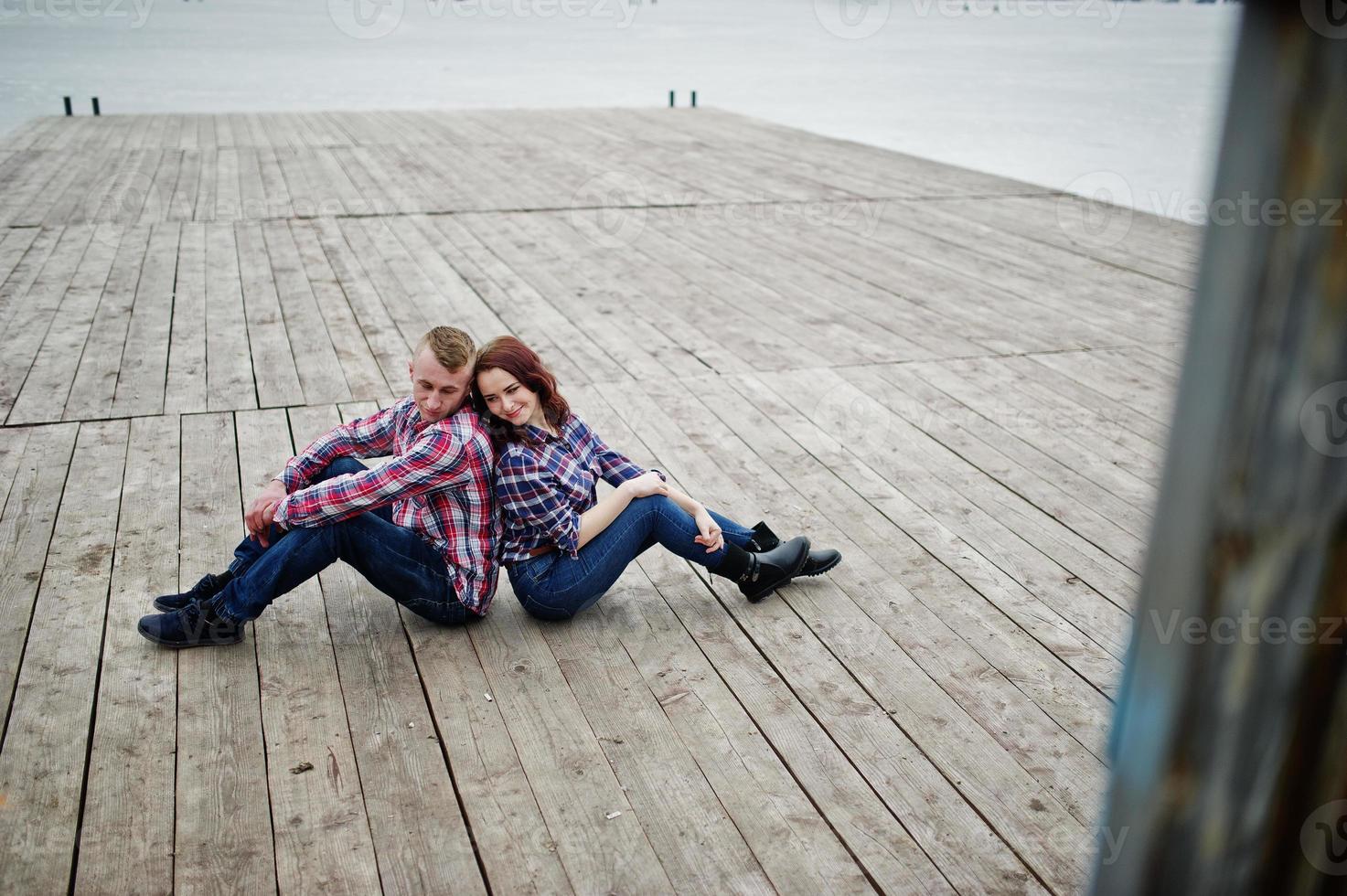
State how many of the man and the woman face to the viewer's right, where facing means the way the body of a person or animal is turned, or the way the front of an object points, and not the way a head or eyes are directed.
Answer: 1

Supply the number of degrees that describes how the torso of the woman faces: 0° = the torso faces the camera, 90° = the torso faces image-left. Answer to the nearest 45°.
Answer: approximately 270°

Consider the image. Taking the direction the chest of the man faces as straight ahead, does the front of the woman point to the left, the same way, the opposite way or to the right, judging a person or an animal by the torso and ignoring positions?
the opposite way

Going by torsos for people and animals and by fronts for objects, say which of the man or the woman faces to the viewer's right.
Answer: the woman

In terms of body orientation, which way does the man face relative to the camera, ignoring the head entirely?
to the viewer's left

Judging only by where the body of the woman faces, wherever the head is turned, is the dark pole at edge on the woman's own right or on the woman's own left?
on the woman's own right

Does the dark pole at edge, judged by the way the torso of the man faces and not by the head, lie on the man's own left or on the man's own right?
on the man's own left
